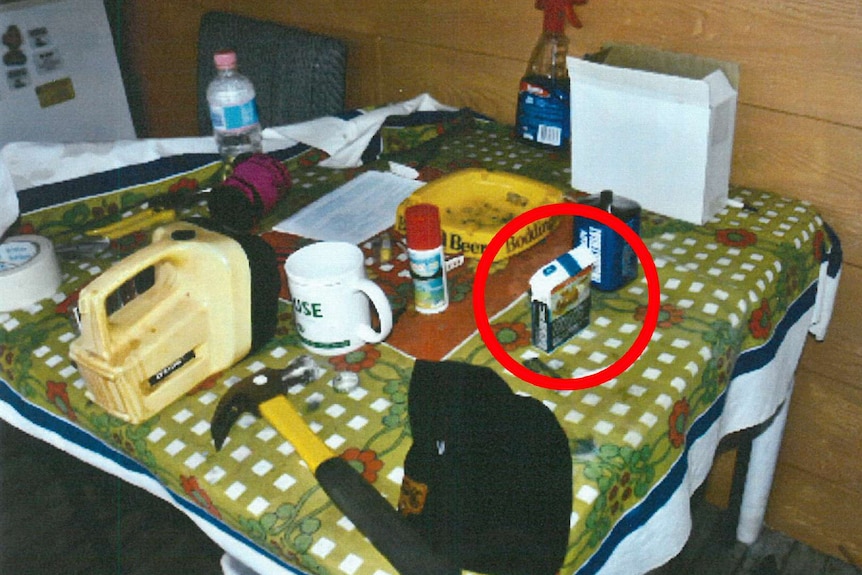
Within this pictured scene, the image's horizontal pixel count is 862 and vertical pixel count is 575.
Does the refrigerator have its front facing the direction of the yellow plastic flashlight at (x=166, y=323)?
yes

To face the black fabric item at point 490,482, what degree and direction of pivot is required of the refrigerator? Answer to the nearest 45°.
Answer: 0° — it already faces it

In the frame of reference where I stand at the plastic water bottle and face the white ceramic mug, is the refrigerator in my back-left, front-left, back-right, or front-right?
back-right

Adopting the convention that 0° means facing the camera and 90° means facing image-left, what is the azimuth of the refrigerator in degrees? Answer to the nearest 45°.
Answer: approximately 0°

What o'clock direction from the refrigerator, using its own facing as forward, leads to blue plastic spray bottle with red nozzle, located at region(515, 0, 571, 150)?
The blue plastic spray bottle with red nozzle is roughly at 11 o'clock from the refrigerator.

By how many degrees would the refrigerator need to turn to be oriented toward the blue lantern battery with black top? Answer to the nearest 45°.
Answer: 0° — it already faces it

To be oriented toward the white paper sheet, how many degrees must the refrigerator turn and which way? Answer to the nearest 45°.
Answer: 0° — it already faces it
